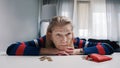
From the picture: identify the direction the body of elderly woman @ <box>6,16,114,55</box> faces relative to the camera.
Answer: toward the camera

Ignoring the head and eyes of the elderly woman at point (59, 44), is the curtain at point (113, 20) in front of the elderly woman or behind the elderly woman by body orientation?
behind

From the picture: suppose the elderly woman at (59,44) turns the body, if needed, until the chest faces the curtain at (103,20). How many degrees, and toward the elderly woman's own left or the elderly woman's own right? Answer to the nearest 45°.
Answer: approximately 180°
